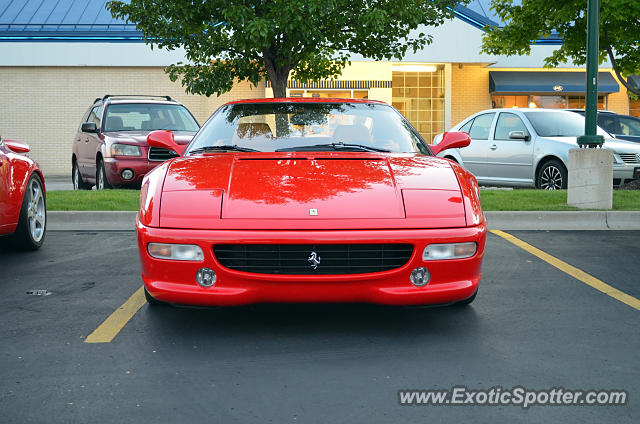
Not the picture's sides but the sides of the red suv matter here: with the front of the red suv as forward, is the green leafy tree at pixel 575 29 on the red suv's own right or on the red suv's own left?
on the red suv's own left

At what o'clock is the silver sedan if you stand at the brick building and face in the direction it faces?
The silver sedan is roughly at 11 o'clock from the brick building.

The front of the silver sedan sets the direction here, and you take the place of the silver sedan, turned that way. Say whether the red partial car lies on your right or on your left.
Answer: on your right

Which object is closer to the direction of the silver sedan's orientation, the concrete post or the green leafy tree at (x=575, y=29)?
the concrete post

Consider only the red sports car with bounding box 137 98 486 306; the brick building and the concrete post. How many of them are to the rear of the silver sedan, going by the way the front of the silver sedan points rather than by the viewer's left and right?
1

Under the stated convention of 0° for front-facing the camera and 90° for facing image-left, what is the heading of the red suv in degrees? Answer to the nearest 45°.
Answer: approximately 315°

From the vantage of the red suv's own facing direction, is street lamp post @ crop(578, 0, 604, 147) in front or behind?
in front

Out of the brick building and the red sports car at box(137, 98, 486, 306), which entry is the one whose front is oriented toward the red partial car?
the brick building

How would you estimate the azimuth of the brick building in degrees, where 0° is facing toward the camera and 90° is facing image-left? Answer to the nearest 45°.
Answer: approximately 0°

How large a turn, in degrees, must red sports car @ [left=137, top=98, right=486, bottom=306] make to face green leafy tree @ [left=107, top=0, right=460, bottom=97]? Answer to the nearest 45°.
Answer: approximately 180°

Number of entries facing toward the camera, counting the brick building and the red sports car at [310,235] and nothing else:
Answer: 2
